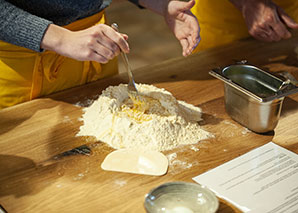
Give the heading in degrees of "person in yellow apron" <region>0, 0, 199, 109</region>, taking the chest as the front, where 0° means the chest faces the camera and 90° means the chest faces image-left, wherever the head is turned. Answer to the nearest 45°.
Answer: approximately 315°

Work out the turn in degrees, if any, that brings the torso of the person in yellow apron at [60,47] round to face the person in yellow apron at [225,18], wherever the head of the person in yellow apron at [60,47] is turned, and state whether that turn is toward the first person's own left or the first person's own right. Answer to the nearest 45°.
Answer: approximately 90° to the first person's own left

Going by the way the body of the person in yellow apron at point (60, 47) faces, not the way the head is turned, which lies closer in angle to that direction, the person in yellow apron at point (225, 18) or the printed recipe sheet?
the printed recipe sheet

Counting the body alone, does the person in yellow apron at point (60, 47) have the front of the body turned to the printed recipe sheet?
yes
